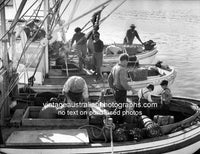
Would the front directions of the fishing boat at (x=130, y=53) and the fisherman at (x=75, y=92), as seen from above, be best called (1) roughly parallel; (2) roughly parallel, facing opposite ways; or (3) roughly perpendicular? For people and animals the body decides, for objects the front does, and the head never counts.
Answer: roughly perpendicular

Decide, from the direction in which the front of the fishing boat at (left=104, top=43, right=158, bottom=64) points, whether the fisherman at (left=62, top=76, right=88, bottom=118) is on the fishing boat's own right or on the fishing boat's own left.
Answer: on the fishing boat's own right

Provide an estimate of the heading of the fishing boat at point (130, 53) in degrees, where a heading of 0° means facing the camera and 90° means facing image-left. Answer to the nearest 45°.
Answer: approximately 270°

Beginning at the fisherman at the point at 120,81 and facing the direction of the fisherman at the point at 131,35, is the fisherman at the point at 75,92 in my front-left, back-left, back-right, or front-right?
back-left

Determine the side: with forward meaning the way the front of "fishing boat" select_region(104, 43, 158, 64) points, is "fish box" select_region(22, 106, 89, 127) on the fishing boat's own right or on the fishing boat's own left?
on the fishing boat's own right

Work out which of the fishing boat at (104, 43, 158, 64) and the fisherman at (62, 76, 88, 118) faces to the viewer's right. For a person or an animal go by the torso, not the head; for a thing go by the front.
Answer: the fishing boat

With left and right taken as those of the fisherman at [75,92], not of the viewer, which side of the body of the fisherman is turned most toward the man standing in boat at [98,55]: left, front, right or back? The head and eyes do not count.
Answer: back
